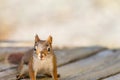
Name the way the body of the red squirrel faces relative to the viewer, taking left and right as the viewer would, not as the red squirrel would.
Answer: facing the viewer and to the right of the viewer
